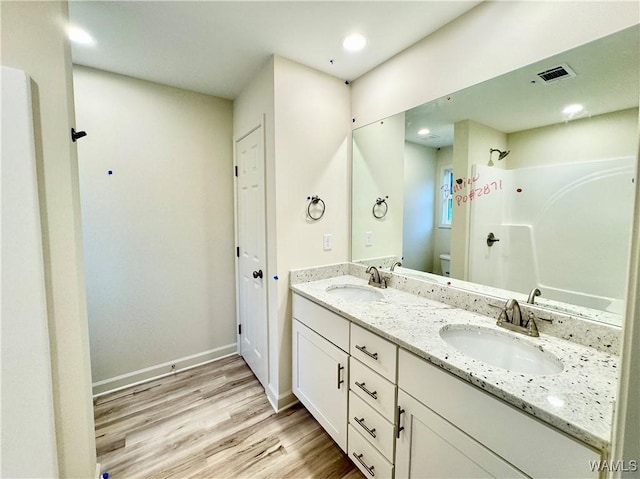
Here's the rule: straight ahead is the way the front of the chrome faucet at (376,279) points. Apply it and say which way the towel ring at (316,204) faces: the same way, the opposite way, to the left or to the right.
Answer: to the left

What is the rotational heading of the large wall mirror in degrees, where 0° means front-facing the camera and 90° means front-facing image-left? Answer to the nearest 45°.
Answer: approximately 45°

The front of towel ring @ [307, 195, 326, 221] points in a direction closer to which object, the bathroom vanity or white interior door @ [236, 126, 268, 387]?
the bathroom vanity

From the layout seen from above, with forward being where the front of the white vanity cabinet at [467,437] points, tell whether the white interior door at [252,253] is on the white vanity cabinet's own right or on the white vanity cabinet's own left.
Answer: on the white vanity cabinet's own right

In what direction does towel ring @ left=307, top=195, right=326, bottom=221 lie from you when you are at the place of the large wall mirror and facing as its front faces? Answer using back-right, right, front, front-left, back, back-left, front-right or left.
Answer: front-right

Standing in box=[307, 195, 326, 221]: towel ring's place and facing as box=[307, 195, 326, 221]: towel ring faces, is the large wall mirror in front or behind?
in front

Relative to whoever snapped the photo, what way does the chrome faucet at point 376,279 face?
facing the viewer and to the left of the viewer

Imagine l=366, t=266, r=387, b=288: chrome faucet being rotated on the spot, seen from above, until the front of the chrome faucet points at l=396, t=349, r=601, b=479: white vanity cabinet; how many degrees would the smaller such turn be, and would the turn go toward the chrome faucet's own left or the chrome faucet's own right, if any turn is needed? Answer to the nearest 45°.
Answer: approximately 45° to the chrome faucet's own left

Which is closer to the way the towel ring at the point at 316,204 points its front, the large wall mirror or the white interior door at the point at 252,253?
the large wall mirror

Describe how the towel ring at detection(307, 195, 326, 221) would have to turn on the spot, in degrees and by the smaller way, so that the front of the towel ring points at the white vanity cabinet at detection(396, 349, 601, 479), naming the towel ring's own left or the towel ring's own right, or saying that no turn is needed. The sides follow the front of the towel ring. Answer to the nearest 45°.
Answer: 0° — it already faces it

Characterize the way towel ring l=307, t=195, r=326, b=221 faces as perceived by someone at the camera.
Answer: facing the viewer and to the right of the viewer

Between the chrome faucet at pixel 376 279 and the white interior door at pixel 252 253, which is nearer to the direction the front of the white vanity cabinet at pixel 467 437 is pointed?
the white interior door

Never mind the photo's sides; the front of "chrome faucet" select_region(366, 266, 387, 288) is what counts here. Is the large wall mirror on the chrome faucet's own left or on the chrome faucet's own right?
on the chrome faucet's own left
